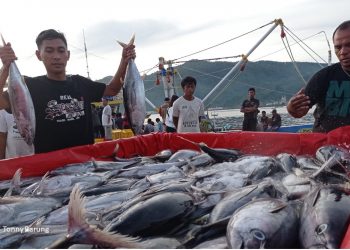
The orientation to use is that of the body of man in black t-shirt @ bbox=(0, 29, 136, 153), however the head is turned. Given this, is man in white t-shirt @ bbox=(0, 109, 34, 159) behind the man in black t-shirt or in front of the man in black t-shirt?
behind

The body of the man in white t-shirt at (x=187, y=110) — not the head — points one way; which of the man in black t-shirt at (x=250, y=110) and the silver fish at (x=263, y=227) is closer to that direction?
the silver fish

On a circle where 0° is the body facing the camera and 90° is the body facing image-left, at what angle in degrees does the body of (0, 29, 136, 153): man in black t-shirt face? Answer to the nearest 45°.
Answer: approximately 0°

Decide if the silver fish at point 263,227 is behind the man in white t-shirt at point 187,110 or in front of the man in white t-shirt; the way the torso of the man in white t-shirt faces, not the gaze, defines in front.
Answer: in front

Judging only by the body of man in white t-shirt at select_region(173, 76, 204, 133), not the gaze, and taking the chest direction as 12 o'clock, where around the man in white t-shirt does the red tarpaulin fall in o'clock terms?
The red tarpaulin is roughly at 12 o'clock from the man in white t-shirt.

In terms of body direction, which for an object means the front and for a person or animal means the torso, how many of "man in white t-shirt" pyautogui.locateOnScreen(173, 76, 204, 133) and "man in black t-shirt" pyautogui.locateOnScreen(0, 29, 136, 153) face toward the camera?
2
